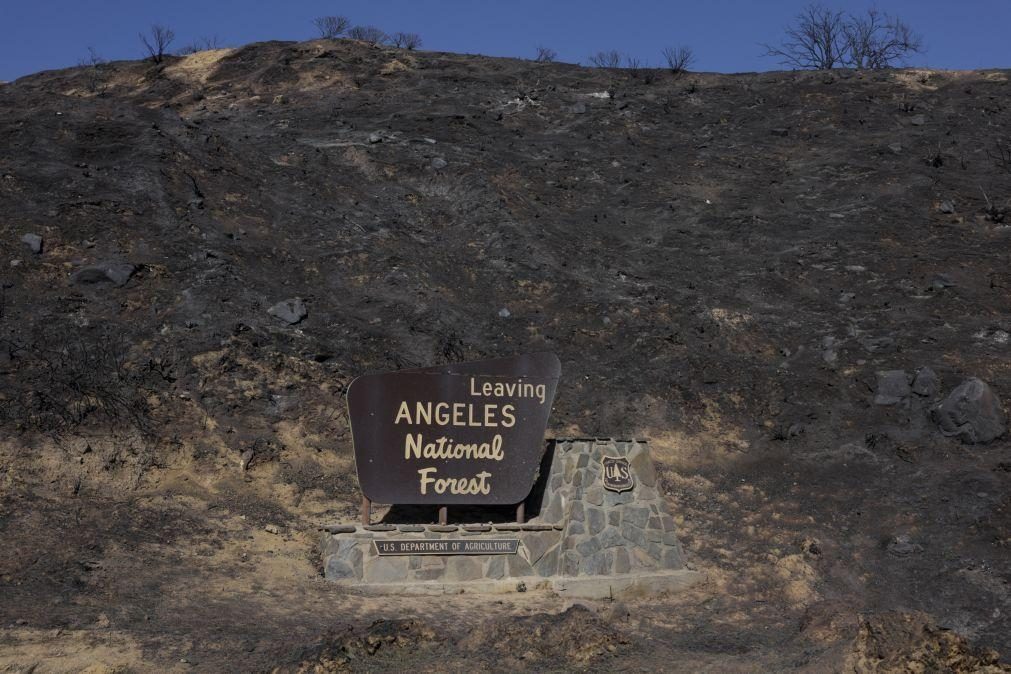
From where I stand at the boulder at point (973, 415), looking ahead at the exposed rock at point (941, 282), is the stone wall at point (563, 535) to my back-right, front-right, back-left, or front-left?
back-left

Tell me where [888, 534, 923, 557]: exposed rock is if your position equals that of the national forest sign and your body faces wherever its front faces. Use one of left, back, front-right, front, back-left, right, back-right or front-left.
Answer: left

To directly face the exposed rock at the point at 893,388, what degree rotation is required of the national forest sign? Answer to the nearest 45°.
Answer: approximately 135° to its left

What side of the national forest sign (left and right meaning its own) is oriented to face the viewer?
front

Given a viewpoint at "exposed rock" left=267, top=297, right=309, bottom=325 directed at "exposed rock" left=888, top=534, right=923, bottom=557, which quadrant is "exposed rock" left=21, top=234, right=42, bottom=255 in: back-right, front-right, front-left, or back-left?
back-right

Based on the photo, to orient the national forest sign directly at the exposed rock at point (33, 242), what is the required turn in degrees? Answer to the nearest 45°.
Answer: approximately 135° to its right

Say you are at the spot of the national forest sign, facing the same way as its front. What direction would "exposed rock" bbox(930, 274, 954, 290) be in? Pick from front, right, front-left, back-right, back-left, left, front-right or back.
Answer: back-left

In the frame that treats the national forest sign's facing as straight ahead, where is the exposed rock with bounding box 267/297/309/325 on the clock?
The exposed rock is roughly at 5 o'clock from the national forest sign.

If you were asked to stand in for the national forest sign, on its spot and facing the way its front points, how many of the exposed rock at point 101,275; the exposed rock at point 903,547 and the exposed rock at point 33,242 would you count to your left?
1

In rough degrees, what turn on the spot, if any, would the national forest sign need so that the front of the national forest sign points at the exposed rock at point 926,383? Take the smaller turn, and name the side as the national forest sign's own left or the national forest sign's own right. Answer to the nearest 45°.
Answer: approximately 135° to the national forest sign's own left

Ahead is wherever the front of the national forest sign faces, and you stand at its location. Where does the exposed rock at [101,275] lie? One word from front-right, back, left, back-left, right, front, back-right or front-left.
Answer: back-right
